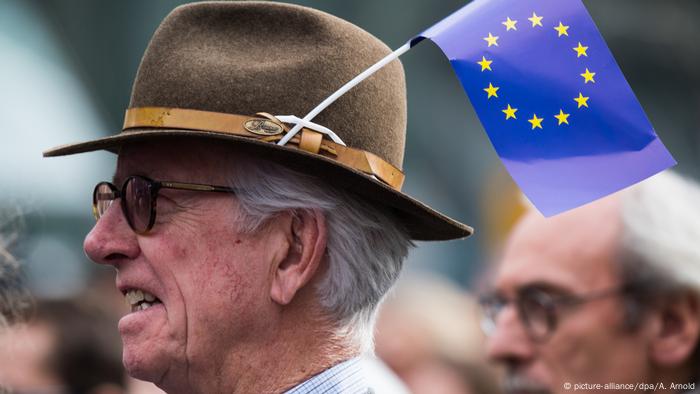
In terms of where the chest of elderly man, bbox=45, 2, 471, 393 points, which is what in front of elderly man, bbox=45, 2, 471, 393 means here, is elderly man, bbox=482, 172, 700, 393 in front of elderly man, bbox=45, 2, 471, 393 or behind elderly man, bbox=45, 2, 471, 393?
behind

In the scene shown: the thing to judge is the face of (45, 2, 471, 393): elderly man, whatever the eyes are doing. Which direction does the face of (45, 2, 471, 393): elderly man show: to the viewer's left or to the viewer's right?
to the viewer's left

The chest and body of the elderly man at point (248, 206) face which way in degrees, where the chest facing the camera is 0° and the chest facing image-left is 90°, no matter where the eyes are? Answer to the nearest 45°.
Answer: approximately 90°
